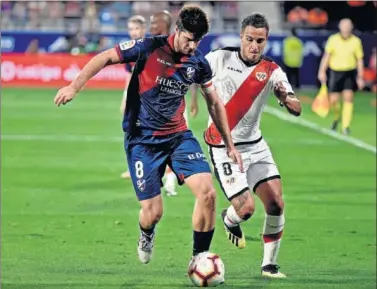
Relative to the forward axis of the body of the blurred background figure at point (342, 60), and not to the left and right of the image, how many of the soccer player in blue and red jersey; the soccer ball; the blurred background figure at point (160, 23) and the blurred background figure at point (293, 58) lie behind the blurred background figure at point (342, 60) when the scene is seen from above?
1

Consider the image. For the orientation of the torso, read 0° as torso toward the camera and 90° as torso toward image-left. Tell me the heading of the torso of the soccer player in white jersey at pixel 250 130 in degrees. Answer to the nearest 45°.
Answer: approximately 0°

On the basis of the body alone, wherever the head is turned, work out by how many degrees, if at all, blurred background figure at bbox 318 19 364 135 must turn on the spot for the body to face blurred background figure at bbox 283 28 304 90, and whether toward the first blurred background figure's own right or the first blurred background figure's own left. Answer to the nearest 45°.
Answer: approximately 180°

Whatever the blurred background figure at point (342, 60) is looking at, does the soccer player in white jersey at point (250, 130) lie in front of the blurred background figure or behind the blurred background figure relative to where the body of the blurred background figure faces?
in front

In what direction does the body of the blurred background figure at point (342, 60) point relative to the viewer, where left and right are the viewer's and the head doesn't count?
facing the viewer

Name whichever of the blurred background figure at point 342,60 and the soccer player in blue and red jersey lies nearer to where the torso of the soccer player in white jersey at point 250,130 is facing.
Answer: the soccer player in blue and red jersey

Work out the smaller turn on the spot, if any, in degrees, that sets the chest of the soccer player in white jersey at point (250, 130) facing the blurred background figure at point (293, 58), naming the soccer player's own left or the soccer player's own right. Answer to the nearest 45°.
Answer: approximately 180°

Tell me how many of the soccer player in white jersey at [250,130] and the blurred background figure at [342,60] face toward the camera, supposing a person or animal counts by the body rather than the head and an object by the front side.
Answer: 2

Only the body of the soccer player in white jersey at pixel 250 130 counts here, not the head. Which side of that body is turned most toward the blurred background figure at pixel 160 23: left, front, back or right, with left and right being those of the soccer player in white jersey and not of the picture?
back

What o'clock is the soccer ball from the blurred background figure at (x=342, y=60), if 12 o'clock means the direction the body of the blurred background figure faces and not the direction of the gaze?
The soccer ball is roughly at 12 o'clock from the blurred background figure.

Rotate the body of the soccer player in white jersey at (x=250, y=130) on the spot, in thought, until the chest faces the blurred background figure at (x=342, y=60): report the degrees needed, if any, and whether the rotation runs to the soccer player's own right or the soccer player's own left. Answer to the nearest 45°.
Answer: approximately 180°

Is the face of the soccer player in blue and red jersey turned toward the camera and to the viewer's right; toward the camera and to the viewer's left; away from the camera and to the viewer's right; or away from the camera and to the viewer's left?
toward the camera and to the viewer's right

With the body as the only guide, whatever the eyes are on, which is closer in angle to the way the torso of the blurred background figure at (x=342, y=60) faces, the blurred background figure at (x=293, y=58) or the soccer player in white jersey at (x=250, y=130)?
the soccer player in white jersey
